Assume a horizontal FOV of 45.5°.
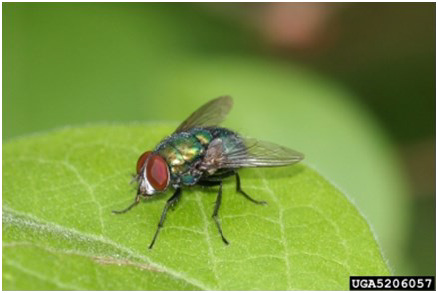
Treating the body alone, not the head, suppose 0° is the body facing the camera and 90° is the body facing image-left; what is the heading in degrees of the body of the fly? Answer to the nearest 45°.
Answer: approximately 45°
